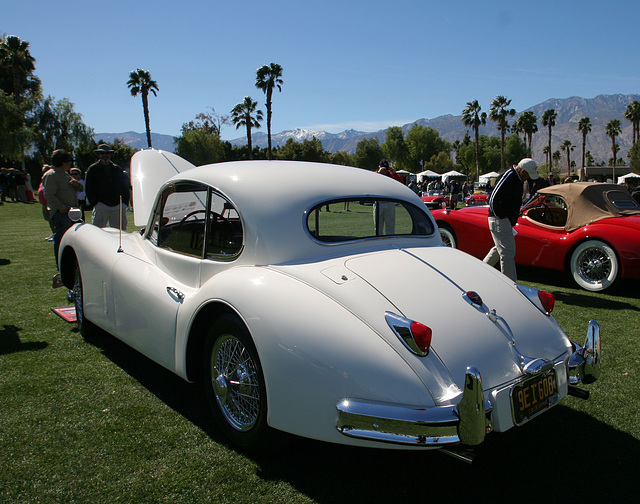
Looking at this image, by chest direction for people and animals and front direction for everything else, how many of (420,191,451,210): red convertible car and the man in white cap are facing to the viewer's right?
1

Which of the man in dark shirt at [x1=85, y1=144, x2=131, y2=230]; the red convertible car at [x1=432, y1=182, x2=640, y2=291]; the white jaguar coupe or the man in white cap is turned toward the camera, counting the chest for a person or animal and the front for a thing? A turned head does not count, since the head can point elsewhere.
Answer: the man in dark shirt

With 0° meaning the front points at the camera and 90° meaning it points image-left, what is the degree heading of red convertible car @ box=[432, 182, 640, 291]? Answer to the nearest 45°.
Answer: approximately 135°

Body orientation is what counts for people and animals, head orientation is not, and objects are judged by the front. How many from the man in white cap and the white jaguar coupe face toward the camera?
0

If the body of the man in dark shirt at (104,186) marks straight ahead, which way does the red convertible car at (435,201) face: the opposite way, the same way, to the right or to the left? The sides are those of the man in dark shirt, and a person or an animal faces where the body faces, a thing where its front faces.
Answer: to the right

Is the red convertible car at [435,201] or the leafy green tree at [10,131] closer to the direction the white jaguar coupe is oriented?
the leafy green tree

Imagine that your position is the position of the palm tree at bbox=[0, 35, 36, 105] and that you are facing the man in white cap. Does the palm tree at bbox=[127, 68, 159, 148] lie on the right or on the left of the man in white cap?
left

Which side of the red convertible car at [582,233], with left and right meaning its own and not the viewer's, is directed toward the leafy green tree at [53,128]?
front

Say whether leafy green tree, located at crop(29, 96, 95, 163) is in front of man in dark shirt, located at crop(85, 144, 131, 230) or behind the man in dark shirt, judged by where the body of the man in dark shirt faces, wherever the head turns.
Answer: behind

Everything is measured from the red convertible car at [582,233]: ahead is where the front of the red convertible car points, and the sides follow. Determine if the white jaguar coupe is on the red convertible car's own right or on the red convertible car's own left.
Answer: on the red convertible car's own left

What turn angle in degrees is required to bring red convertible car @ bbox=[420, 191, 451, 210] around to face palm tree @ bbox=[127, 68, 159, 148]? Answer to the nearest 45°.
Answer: approximately 90° to its right

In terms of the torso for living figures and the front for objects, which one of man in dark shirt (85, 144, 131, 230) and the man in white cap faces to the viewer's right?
the man in white cap
